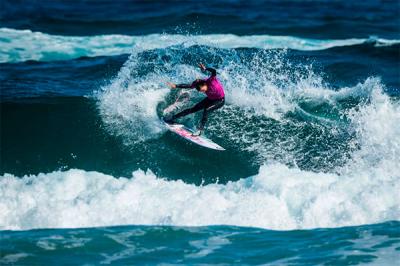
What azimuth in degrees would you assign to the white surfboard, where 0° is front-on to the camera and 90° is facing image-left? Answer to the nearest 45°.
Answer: approximately 270°
